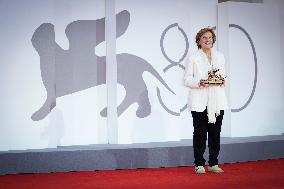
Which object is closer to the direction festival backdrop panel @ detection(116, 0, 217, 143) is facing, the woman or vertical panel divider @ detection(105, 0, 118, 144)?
the woman

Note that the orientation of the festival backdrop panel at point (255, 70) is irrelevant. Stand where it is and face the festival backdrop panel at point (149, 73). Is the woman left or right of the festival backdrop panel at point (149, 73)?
left

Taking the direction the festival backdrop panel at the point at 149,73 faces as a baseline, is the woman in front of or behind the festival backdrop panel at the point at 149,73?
in front

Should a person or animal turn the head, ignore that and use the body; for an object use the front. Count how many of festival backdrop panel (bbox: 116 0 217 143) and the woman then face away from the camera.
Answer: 0

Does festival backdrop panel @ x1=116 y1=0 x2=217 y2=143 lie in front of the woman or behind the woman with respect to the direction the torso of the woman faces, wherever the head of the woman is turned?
behind

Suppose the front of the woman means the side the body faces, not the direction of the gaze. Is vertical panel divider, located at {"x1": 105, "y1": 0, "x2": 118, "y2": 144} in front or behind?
behind

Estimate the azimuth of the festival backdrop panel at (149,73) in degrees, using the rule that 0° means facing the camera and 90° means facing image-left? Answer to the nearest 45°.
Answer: approximately 0°

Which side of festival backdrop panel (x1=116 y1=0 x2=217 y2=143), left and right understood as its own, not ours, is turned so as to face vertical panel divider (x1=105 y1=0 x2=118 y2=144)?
right

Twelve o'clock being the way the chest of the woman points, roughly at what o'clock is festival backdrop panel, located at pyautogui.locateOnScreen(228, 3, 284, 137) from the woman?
The festival backdrop panel is roughly at 8 o'clock from the woman.

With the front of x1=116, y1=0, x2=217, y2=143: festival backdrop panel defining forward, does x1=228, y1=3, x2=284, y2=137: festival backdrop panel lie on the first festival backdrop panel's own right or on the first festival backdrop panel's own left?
on the first festival backdrop panel's own left

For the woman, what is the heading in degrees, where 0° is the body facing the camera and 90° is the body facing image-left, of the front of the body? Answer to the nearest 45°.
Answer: approximately 315°
